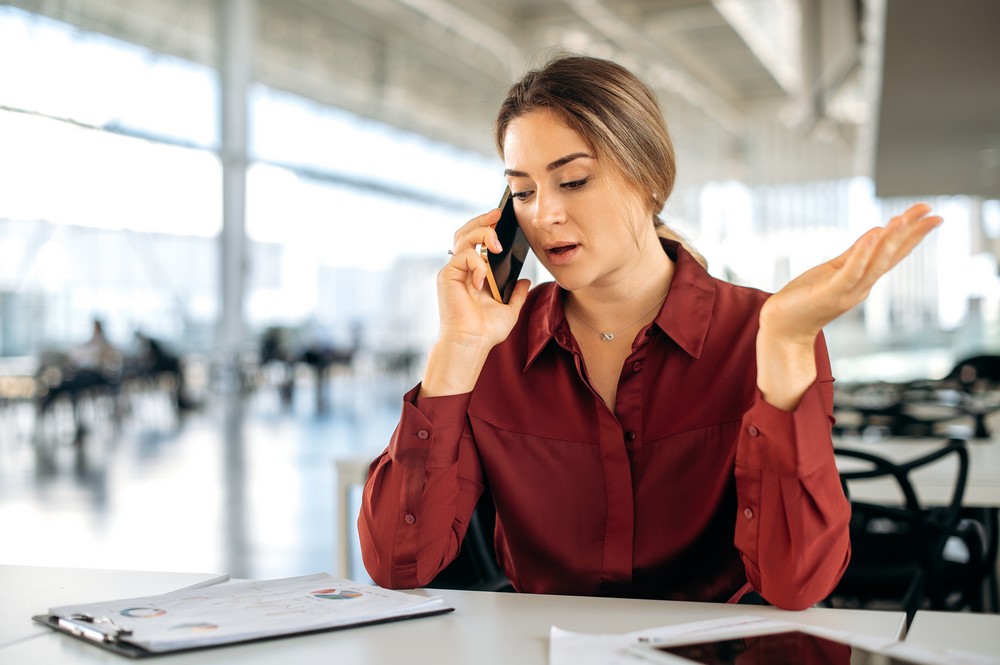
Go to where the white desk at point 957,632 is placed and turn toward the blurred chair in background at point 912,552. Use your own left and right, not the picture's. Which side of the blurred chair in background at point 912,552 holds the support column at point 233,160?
left

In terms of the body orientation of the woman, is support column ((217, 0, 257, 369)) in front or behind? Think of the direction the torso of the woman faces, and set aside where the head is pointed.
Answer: behind

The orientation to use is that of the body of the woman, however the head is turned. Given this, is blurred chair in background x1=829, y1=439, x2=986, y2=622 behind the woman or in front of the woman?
behind

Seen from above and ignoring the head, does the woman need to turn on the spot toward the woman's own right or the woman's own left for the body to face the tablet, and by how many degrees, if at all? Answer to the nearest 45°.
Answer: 0° — they already face it

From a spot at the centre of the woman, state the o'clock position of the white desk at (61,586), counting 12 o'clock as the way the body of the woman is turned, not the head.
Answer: The white desk is roughly at 2 o'clock from the woman.

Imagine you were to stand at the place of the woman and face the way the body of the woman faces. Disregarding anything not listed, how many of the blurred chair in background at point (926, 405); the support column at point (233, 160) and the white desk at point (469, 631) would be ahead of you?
1

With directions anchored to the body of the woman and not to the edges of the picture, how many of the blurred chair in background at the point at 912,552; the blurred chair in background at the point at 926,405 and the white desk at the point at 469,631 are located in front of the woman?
1

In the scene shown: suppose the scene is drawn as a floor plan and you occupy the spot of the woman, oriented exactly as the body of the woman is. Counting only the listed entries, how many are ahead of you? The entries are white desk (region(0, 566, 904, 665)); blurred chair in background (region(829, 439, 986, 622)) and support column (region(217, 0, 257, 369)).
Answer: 1

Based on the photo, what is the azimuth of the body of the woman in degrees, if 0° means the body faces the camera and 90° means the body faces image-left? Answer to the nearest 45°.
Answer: approximately 0°

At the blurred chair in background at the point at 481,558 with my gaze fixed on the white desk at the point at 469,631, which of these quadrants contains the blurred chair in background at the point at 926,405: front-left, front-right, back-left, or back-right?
back-left
